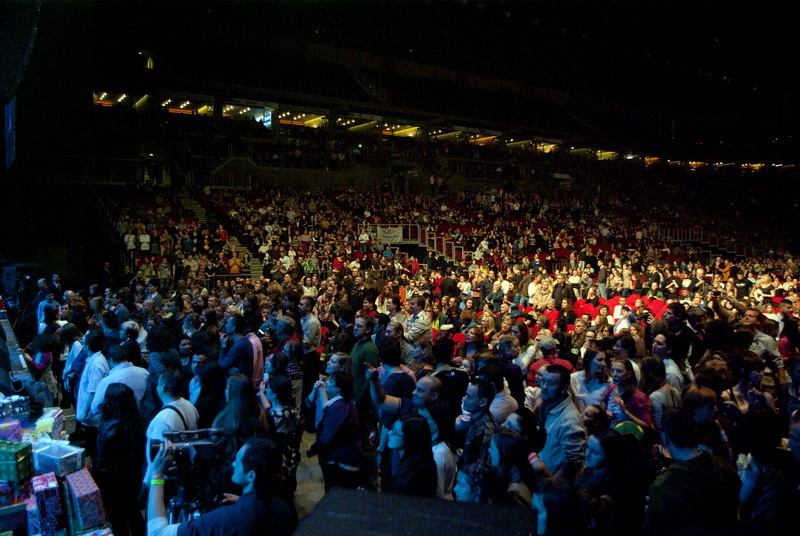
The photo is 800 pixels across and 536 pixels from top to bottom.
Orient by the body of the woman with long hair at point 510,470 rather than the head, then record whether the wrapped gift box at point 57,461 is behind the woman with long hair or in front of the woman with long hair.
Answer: in front

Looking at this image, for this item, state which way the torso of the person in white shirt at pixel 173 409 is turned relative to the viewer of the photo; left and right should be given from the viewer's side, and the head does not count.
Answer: facing away from the viewer and to the left of the viewer

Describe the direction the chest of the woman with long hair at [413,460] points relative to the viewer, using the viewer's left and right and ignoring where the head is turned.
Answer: facing to the left of the viewer

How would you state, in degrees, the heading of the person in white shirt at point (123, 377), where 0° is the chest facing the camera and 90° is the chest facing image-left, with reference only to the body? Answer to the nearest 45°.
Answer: approximately 135°

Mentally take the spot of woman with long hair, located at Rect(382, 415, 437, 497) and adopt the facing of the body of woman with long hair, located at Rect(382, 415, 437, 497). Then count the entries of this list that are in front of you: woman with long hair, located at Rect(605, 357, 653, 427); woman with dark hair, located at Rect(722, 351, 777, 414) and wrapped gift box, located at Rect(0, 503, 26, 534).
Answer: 1

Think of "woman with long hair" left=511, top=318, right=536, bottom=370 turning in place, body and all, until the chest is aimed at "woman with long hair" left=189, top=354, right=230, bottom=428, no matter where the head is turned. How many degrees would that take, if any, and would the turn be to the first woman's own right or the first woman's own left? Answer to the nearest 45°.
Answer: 0° — they already face them

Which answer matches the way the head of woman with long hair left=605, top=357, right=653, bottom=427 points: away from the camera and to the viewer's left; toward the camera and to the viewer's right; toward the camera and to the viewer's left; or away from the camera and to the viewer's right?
toward the camera and to the viewer's left

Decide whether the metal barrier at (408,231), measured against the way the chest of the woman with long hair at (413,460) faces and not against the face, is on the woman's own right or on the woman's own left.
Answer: on the woman's own right
